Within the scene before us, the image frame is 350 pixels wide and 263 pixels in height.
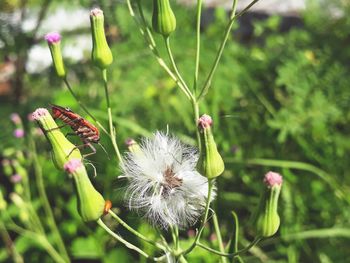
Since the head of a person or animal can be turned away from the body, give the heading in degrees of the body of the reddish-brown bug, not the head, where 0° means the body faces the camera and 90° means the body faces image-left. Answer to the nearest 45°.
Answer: approximately 270°
